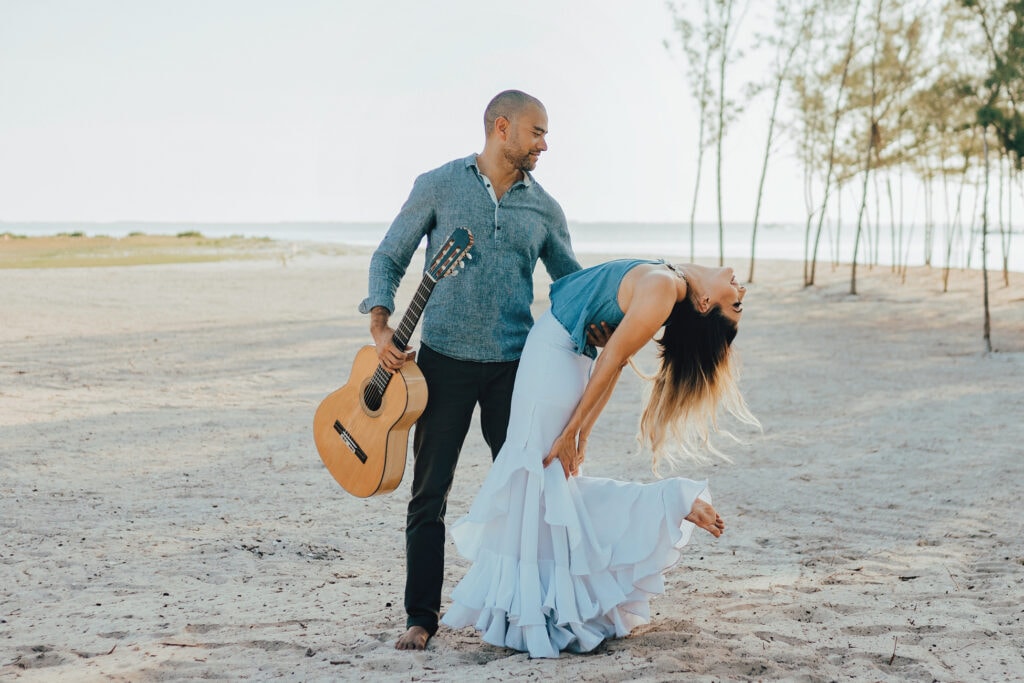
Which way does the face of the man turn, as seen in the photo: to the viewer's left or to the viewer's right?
to the viewer's right

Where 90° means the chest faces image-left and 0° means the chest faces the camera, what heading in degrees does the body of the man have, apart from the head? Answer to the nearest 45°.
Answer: approximately 0°
